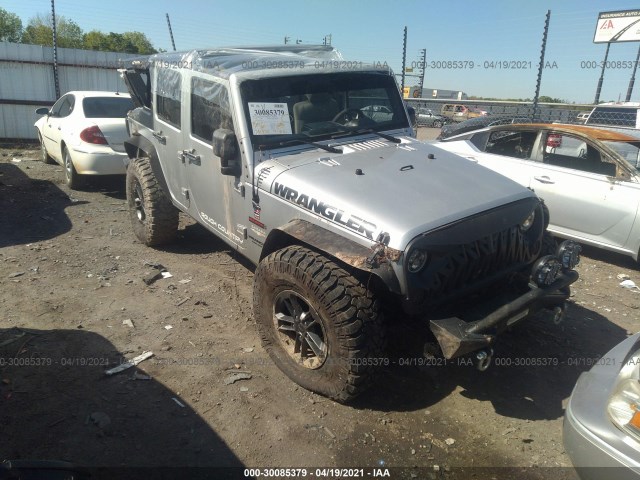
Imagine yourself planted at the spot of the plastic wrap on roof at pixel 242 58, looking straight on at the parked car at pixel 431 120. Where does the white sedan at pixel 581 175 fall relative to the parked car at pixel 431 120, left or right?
right

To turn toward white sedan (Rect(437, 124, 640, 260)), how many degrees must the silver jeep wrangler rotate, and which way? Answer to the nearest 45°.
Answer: approximately 90° to its left

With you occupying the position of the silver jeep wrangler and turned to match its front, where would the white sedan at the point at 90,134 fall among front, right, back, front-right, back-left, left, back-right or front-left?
back

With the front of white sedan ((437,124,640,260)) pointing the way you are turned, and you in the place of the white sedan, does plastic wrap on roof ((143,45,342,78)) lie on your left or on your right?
on your right

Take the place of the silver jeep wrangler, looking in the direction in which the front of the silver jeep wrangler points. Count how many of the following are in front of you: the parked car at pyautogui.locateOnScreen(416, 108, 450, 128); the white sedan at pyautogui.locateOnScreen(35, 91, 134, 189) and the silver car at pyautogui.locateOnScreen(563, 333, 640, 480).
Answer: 1

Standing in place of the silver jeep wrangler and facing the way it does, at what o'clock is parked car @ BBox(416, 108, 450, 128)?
The parked car is roughly at 8 o'clock from the silver jeep wrangler.

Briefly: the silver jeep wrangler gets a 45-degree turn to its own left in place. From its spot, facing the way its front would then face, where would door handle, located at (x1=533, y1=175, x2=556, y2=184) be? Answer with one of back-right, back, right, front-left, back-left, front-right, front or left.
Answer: front-left

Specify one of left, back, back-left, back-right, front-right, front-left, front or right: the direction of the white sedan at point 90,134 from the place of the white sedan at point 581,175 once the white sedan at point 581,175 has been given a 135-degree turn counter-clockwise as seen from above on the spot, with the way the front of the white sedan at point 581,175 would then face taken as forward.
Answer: left

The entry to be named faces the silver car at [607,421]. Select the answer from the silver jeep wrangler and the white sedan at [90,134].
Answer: the silver jeep wrangler

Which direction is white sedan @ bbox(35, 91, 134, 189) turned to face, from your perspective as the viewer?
facing away from the viewer and to the left of the viewer

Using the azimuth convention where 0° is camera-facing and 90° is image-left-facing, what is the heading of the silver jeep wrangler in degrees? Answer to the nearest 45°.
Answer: approximately 315°
